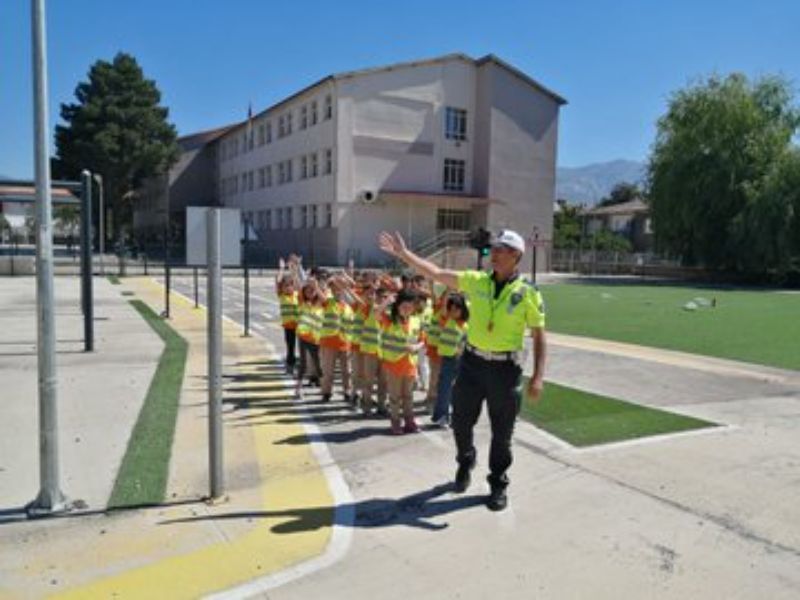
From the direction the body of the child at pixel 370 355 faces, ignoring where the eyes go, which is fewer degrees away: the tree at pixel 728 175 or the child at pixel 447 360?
the child

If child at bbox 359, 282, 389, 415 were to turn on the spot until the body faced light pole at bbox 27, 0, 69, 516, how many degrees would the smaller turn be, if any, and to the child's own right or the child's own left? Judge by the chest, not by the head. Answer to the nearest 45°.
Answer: approximately 45° to the child's own right

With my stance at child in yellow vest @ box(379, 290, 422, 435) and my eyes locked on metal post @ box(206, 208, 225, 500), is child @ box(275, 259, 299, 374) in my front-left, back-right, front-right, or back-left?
back-right

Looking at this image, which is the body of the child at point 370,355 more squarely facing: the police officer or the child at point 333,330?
the police officer

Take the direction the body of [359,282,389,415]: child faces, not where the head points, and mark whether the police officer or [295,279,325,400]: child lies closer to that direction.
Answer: the police officer

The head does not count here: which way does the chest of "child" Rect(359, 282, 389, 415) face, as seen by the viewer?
toward the camera

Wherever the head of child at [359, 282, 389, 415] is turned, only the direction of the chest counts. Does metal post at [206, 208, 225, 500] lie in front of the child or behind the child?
in front

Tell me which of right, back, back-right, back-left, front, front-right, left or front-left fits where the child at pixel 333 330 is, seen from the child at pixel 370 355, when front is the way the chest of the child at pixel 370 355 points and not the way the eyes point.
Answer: back-right

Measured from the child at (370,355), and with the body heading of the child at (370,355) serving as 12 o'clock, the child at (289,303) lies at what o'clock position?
the child at (289,303) is roughly at 5 o'clock from the child at (370,355).

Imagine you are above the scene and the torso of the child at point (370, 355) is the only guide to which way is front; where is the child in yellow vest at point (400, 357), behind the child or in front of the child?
in front

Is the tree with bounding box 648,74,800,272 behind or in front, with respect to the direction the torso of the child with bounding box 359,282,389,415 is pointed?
behind

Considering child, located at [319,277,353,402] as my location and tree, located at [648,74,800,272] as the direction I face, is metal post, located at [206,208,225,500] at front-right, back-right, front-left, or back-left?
back-right
